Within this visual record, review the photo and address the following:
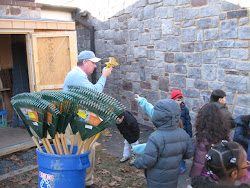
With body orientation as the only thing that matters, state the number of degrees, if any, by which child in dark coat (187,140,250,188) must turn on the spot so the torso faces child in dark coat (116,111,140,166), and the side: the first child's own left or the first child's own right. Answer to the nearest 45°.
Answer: approximately 90° to the first child's own left

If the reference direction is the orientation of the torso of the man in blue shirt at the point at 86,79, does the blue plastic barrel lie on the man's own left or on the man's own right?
on the man's own right

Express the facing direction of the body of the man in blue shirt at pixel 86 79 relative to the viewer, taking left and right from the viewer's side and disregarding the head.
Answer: facing to the right of the viewer

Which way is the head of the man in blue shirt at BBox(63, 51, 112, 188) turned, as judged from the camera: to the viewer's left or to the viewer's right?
to the viewer's right

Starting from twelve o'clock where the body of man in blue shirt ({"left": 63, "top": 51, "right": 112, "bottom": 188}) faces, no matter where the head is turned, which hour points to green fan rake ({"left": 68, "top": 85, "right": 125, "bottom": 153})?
The green fan rake is roughly at 3 o'clock from the man in blue shirt.

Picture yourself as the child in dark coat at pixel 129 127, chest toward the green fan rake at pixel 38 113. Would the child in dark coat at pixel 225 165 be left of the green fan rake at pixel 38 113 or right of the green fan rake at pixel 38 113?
left

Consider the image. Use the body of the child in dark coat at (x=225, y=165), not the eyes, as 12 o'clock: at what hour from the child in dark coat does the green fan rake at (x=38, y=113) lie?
The green fan rake is roughly at 8 o'clock from the child in dark coat.
